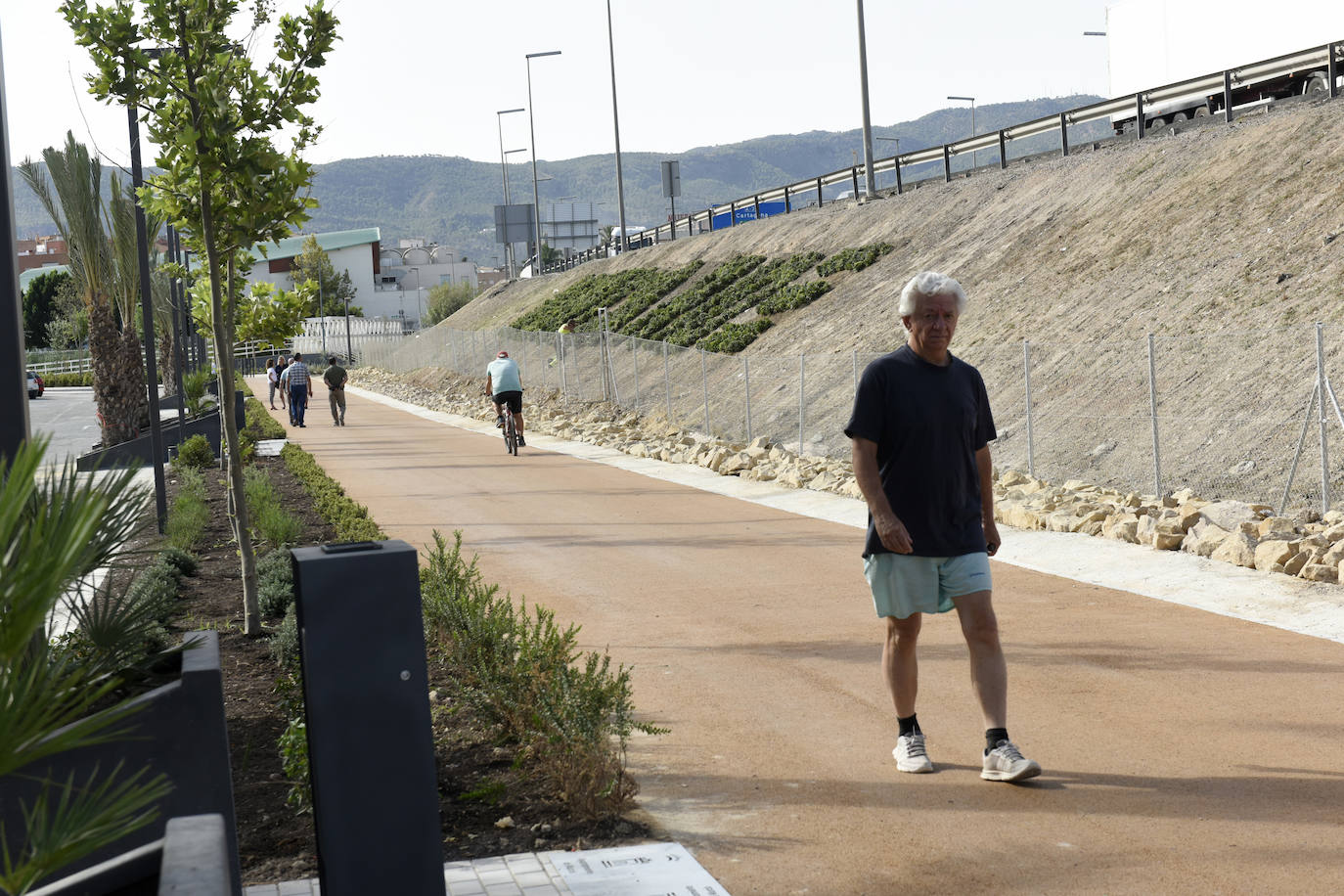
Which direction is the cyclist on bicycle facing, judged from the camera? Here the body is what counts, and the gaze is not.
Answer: away from the camera

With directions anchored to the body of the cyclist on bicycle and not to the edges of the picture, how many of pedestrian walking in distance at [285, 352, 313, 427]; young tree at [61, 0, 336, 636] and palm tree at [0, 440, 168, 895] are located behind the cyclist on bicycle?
2

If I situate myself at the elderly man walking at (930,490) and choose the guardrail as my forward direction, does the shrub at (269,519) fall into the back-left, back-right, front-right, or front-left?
front-left

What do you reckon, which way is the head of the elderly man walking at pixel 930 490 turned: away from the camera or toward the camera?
toward the camera

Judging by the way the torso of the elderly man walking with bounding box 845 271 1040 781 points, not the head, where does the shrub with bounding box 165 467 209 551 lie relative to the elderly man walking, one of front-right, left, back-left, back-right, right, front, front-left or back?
back

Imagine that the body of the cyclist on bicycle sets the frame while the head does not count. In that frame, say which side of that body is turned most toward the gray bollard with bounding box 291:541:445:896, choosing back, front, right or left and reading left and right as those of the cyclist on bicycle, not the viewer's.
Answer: back
